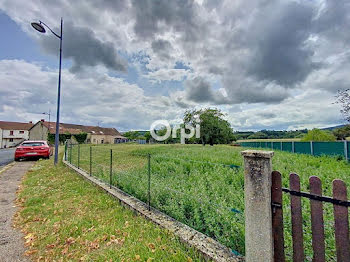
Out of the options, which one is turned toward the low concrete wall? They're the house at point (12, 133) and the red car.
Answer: the house

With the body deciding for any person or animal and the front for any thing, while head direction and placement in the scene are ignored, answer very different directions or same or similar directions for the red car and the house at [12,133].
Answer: very different directions
